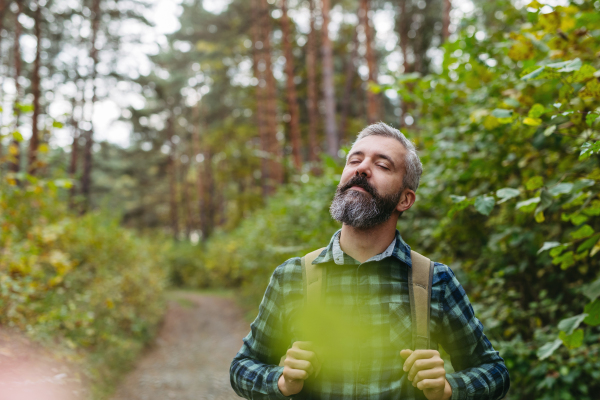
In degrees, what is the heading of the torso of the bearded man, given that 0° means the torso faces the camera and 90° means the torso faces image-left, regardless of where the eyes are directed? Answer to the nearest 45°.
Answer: approximately 0°

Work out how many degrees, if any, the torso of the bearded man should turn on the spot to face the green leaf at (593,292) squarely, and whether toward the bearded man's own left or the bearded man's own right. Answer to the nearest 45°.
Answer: approximately 135° to the bearded man's own left

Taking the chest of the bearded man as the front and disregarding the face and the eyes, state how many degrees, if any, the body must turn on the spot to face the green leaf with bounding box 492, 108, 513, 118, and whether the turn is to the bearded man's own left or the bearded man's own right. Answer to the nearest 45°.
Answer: approximately 135° to the bearded man's own left

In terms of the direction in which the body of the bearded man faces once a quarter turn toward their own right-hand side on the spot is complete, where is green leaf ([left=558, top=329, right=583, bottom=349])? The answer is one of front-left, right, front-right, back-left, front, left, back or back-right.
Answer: back-right

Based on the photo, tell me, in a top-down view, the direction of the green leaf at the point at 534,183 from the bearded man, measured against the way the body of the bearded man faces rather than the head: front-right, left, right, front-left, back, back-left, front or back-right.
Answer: back-left

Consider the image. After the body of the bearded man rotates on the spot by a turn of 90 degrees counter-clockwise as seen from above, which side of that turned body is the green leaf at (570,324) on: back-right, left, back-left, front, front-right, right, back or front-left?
front-left

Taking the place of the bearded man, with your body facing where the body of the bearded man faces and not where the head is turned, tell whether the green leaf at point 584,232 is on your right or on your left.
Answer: on your left

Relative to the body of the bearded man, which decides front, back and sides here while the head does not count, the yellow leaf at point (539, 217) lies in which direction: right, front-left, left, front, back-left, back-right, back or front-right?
back-left
